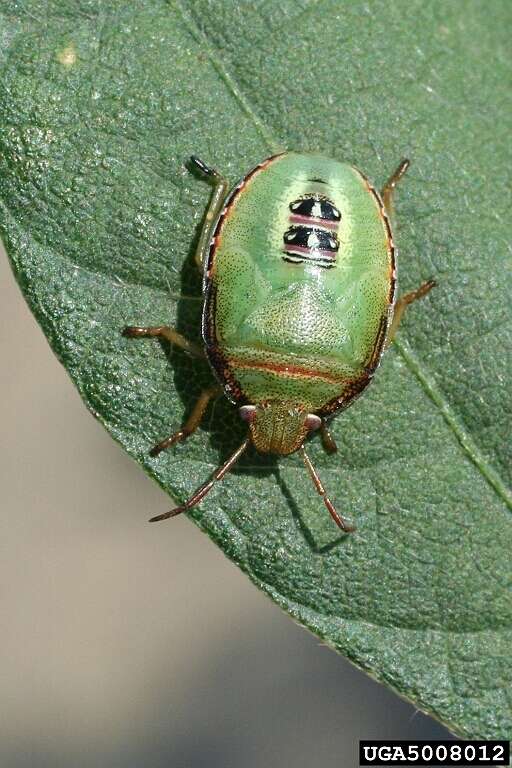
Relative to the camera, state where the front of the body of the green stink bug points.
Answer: toward the camera
